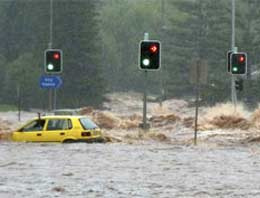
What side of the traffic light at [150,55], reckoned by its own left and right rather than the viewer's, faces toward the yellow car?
right

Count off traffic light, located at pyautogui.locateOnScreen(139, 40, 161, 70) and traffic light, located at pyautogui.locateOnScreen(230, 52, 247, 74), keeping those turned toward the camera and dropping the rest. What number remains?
2

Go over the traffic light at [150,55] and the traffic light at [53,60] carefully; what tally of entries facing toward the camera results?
2

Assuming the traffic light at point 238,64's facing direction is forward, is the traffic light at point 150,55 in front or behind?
in front

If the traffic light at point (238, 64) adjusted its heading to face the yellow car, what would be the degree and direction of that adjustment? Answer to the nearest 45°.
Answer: approximately 45° to its right

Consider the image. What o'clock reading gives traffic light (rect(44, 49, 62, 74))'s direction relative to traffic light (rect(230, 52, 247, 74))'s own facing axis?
traffic light (rect(44, 49, 62, 74)) is roughly at 2 o'clock from traffic light (rect(230, 52, 247, 74)).

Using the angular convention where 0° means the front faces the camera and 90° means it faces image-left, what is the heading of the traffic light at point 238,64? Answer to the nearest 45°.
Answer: approximately 0°

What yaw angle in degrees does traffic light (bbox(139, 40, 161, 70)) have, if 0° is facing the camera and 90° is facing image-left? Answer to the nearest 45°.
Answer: approximately 0°
